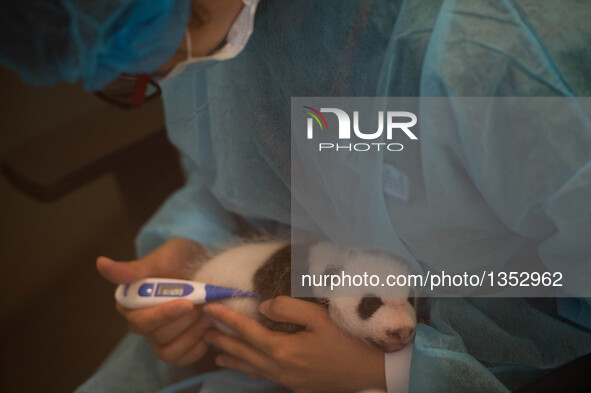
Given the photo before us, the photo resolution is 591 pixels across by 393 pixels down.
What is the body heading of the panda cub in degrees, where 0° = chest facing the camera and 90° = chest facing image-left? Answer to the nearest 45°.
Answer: approximately 315°

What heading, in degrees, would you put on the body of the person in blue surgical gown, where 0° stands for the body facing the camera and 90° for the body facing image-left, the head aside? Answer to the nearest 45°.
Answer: approximately 45°
